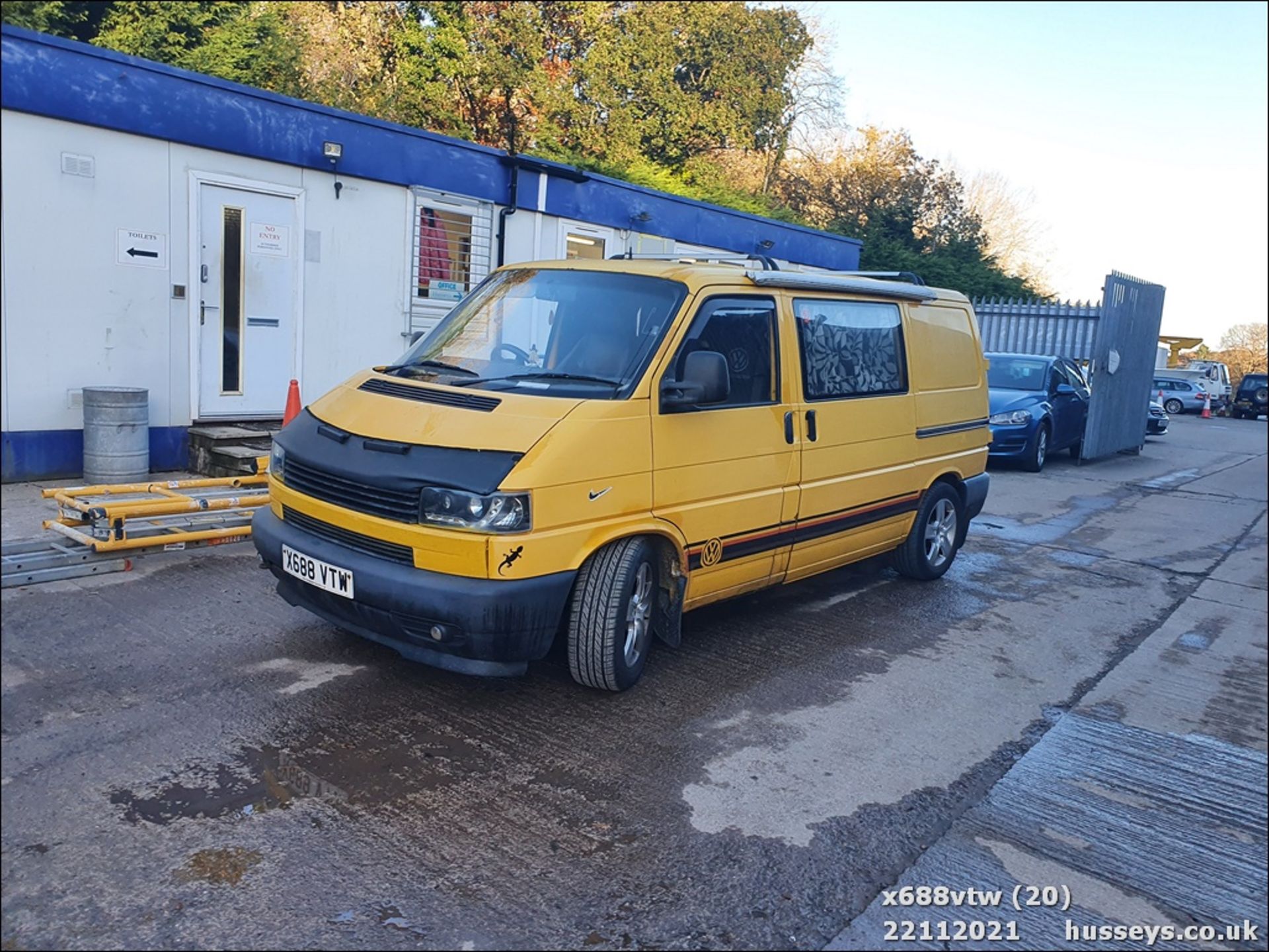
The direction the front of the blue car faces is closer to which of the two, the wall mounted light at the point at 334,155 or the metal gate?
the wall mounted light

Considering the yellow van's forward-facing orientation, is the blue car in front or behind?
behind

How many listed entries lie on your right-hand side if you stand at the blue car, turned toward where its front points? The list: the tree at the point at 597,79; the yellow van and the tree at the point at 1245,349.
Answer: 1

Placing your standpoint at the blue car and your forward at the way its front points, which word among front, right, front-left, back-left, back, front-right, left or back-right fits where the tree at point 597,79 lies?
right

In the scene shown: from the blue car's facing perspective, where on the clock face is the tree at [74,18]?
The tree is roughly at 1 o'clock from the blue car.

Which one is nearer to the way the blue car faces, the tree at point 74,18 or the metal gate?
the tree

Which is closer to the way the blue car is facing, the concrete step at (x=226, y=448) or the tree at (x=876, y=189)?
the concrete step

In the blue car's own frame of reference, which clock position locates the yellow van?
The yellow van is roughly at 11 o'clock from the blue car.

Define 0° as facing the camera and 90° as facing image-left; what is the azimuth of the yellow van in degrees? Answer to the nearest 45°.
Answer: approximately 45°

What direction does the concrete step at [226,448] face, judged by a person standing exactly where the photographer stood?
facing the viewer and to the right of the viewer

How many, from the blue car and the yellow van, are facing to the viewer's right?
0

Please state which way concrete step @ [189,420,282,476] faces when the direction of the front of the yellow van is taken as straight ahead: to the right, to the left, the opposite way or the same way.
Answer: to the left

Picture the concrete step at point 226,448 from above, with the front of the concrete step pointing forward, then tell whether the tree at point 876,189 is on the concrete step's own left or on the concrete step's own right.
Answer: on the concrete step's own left
